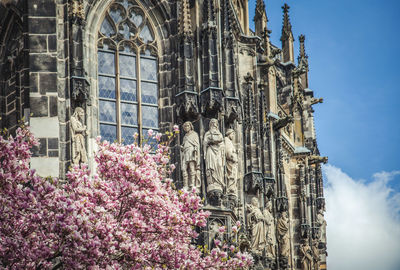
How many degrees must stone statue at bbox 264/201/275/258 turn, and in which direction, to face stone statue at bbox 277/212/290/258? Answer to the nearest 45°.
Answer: approximately 135° to its left

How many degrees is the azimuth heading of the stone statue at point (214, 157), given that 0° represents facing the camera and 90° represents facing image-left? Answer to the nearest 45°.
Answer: approximately 0°

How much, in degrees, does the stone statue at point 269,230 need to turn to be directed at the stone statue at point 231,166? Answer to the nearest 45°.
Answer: approximately 45° to its right

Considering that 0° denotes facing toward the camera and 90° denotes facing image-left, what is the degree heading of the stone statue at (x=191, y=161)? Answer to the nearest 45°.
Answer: approximately 45°

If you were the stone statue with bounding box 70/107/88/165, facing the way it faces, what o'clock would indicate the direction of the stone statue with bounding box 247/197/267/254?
the stone statue with bounding box 247/197/267/254 is roughly at 9 o'clock from the stone statue with bounding box 70/107/88/165.

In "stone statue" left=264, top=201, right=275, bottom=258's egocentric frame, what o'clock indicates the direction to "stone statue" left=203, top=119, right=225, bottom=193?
"stone statue" left=203, top=119, right=225, bottom=193 is roughly at 2 o'clock from "stone statue" left=264, top=201, right=275, bottom=258.

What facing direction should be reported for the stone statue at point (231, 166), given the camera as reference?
facing the viewer and to the right of the viewer

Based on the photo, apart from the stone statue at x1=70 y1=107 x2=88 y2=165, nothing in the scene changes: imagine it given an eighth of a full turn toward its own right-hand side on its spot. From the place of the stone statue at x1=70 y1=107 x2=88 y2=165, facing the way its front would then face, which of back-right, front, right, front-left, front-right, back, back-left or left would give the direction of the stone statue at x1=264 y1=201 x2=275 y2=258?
back-left

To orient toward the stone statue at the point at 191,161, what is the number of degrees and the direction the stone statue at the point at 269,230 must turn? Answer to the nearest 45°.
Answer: approximately 45° to its right

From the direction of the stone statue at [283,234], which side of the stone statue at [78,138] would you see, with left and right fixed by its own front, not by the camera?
left
